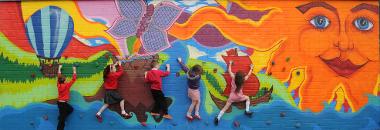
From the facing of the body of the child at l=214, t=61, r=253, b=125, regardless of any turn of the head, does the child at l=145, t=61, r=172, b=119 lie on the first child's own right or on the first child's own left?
on the first child's own left

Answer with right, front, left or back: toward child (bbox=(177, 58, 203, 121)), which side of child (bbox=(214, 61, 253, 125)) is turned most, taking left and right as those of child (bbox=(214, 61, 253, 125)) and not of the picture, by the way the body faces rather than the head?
left

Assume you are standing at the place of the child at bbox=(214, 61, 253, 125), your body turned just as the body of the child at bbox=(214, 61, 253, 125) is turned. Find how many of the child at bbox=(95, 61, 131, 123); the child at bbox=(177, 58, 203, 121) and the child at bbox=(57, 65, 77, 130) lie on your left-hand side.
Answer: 3

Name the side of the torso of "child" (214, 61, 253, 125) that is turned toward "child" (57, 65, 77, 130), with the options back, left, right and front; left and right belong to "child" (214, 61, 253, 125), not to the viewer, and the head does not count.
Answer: left

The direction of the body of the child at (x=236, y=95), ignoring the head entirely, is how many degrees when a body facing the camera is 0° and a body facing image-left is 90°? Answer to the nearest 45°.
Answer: approximately 180°

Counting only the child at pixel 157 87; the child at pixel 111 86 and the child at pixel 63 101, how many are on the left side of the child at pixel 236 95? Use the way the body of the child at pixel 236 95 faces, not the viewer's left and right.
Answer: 3
